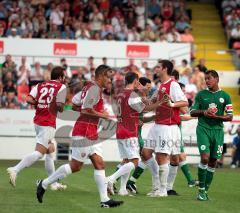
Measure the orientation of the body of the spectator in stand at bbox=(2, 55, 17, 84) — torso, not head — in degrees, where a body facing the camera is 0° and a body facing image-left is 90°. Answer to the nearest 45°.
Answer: approximately 0°

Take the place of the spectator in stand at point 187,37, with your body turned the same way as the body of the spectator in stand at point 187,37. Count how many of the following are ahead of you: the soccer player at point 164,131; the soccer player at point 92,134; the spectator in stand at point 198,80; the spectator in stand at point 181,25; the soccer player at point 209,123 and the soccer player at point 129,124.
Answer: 5

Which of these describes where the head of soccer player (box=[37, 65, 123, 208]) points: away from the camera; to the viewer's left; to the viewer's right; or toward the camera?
to the viewer's right

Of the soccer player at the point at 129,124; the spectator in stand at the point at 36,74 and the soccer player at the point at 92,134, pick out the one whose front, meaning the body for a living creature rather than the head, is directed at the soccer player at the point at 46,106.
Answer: the spectator in stand

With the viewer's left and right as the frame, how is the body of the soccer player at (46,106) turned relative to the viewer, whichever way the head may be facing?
facing away from the viewer and to the right of the viewer

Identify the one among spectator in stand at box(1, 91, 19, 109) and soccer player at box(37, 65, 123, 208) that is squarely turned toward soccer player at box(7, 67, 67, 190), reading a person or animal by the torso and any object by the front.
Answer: the spectator in stand

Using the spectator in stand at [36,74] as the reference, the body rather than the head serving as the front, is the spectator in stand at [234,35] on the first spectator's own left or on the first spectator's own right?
on the first spectator's own left

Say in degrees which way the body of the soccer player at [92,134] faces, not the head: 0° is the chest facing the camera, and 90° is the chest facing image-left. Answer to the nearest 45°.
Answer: approximately 270°

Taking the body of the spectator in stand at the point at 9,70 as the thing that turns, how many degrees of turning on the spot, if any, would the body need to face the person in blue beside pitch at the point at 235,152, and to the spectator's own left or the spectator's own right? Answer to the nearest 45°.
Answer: approximately 45° to the spectator's own left

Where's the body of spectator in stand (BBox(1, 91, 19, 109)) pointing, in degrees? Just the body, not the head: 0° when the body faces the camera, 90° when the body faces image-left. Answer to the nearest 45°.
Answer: approximately 0°
